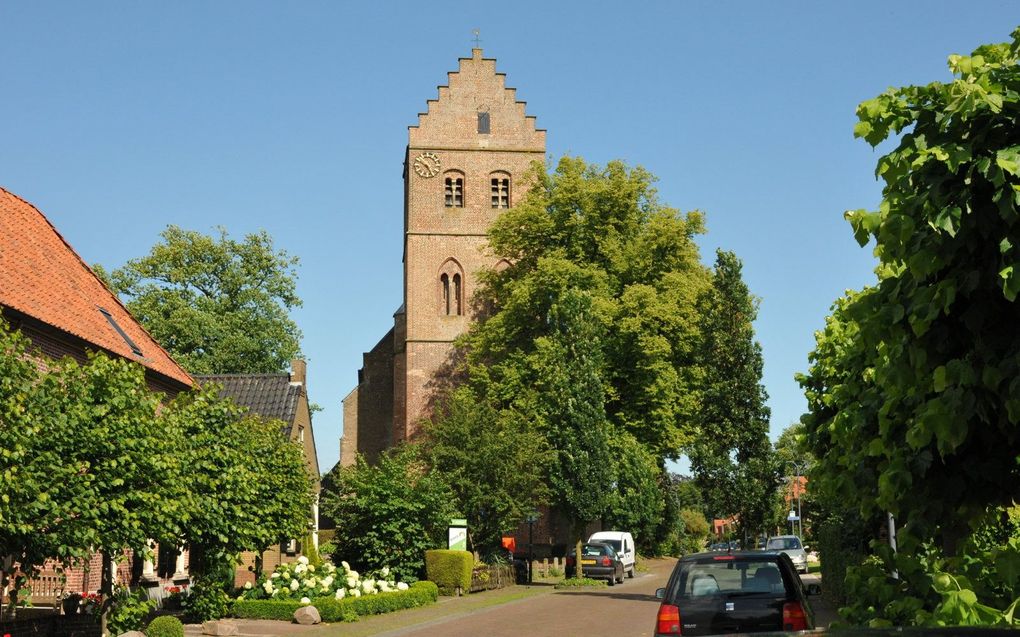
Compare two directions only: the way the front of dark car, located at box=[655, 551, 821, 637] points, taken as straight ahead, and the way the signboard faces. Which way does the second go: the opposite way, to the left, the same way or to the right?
the opposite way

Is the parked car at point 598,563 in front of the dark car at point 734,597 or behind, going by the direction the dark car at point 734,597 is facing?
in front

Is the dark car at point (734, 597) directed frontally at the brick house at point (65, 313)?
no

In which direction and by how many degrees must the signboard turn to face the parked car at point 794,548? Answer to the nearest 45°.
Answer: approximately 135° to its left

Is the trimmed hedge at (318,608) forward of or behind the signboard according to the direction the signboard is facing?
forward

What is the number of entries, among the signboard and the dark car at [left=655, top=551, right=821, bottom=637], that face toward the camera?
1

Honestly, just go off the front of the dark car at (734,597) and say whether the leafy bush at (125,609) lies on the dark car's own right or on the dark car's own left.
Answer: on the dark car's own left

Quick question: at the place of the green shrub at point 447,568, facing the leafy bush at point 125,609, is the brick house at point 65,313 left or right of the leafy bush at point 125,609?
right

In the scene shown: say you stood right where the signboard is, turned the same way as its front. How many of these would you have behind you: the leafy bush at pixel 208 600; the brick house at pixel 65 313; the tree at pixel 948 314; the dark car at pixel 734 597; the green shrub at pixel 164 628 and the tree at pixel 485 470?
1

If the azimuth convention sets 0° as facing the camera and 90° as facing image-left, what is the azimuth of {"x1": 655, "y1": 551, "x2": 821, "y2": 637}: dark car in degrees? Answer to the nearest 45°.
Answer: approximately 180°

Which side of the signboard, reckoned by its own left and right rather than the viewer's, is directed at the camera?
front

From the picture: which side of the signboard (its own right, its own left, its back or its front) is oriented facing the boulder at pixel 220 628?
front

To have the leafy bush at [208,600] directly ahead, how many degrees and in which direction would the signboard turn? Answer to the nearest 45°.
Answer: approximately 45° to its right

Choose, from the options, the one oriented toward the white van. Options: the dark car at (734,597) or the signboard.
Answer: the dark car

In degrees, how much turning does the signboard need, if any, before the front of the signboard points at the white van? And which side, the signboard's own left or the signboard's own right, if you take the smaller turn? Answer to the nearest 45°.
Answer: approximately 135° to the signboard's own left

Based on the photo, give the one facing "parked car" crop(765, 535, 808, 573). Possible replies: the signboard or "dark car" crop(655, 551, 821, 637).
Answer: the dark car

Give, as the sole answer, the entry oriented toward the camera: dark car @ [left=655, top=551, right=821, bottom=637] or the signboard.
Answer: the signboard

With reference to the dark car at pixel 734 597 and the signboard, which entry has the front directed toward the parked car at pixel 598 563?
the dark car
